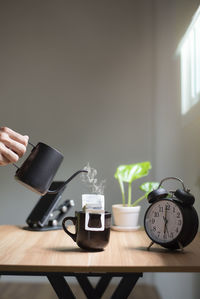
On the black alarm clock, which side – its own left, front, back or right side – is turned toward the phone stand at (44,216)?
right

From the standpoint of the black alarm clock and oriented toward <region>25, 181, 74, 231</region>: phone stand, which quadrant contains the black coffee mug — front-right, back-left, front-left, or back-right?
front-left
